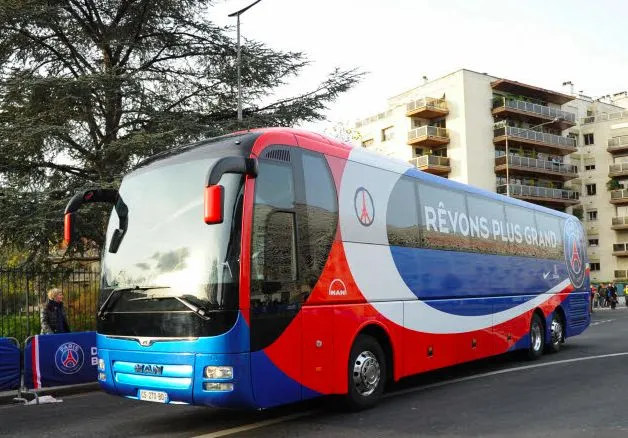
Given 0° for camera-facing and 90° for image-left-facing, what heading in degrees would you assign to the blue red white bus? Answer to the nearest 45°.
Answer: approximately 45°

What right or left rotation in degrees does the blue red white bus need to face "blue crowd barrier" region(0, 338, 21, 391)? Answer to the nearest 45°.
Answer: approximately 90° to its right

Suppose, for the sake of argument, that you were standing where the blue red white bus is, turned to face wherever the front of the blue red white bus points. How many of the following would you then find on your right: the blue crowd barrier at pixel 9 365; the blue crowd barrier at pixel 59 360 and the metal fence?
3

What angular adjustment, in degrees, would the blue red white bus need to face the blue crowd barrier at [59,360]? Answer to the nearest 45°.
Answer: approximately 90° to its right

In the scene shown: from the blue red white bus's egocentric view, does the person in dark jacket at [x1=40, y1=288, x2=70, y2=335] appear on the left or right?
on its right

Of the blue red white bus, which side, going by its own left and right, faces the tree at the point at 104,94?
right
